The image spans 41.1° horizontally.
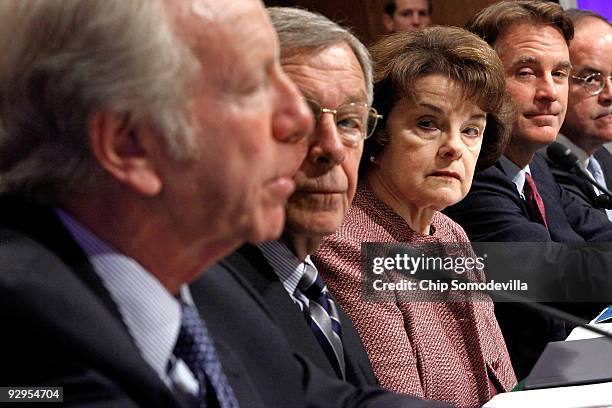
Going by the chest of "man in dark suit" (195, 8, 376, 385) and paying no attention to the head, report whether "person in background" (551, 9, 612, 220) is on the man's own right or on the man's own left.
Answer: on the man's own left

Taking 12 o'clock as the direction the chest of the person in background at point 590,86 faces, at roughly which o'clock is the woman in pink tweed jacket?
The woman in pink tweed jacket is roughly at 2 o'clock from the person in background.

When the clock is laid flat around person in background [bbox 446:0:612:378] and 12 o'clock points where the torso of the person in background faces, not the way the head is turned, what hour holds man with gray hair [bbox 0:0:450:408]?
The man with gray hair is roughly at 2 o'clock from the person in background.

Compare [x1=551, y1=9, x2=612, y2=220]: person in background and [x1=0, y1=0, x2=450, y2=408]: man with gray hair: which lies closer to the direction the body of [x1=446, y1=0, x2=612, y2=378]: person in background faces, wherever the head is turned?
the man with gray hair

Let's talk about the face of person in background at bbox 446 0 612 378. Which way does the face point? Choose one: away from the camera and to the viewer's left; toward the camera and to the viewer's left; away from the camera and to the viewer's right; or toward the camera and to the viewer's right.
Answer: toward the camera and to the viewer's left

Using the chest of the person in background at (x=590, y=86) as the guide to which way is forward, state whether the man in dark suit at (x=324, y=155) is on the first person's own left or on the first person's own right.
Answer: on the first person's own right
